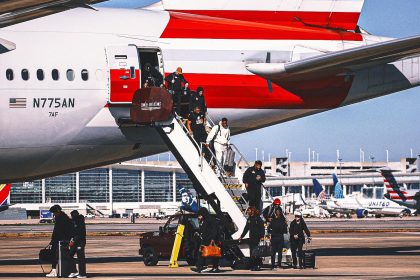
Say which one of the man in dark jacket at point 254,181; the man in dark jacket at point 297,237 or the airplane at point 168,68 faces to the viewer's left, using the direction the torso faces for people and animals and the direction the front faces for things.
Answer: the airplane

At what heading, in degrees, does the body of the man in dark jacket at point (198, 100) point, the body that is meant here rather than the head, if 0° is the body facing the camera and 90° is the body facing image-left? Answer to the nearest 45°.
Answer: approximately 315°

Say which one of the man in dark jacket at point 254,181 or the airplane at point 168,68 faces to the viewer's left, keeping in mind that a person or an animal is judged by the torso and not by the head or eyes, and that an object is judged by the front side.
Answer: the airplane

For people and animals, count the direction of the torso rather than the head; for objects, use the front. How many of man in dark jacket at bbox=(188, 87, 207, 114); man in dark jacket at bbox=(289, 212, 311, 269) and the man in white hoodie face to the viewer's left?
0

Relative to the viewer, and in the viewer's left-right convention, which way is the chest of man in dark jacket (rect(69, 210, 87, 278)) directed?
facing to the left of the viewer

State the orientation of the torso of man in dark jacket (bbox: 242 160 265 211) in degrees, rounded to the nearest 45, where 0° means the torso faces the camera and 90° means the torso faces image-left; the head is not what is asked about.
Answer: approximately 315°
